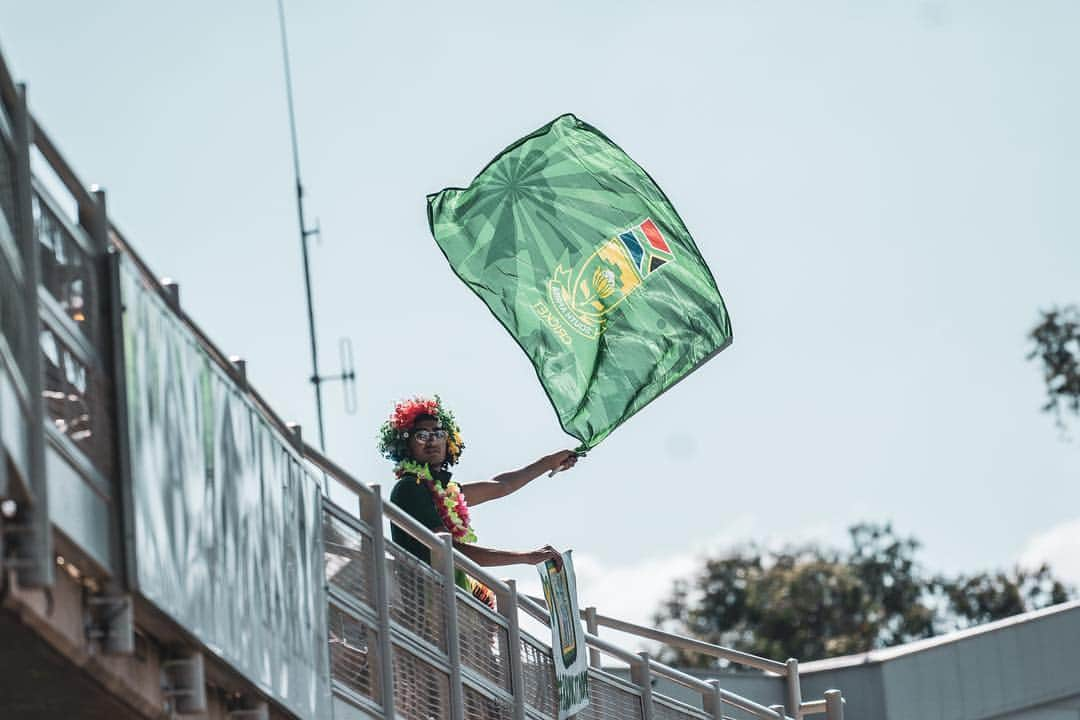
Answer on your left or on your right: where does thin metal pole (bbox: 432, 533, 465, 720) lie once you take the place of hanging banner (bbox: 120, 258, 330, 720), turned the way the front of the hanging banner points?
on your left

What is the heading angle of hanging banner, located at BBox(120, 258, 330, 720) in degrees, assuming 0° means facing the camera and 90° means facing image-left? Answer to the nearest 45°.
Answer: approximately 315°

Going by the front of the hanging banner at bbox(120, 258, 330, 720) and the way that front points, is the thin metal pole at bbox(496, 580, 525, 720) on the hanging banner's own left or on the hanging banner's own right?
on the hanging banner's own left

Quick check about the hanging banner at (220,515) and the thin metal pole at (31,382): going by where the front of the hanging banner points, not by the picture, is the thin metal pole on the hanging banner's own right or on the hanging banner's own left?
on the hanging banner's own right
